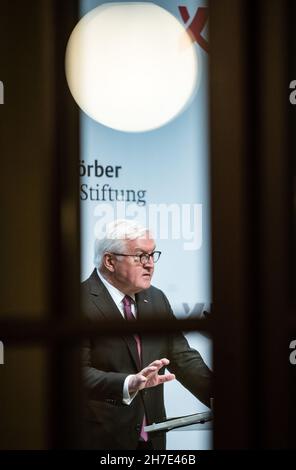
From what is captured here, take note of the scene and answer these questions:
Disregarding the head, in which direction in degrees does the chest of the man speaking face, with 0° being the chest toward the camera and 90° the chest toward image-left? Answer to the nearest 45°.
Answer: approximately 315°
